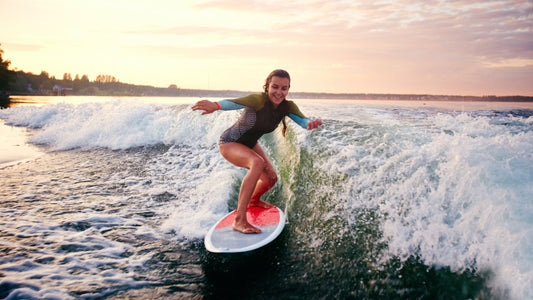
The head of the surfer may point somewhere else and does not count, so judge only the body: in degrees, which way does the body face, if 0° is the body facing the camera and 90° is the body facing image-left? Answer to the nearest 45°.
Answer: approximately 315°

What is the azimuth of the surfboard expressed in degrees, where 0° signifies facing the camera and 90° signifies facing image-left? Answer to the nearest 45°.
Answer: approximately 45°
